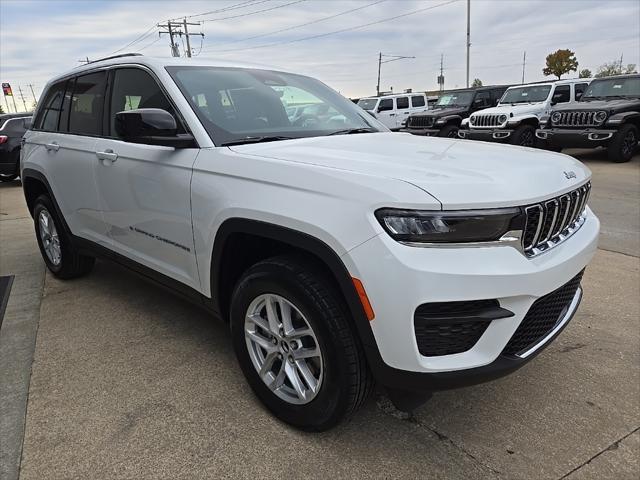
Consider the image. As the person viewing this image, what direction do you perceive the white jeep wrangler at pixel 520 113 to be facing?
facing the viewer and to the left of the viewer

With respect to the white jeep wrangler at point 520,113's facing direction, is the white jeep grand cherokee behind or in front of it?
in front

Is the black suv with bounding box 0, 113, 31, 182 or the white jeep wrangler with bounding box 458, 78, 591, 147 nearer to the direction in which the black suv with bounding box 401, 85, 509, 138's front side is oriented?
the black suv

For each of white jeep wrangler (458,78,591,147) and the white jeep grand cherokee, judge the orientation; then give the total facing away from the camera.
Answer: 0

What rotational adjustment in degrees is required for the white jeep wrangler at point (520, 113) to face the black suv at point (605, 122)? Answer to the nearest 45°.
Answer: approximately 90° to its left

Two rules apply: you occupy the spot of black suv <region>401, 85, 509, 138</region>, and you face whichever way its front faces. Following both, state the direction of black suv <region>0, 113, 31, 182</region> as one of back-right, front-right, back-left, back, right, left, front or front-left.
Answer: front

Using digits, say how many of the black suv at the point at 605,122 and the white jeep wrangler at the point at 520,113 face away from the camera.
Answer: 0

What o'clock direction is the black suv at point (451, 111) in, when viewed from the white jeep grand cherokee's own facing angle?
The black suv is roughly at 8 o'clock from the white jeep grand cherokee.

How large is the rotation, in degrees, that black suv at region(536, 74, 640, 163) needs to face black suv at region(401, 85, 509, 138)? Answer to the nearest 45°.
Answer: approximately 90° to its right

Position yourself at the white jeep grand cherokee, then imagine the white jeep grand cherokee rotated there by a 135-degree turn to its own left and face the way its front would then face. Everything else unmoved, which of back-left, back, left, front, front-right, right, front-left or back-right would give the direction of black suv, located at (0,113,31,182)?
front-left

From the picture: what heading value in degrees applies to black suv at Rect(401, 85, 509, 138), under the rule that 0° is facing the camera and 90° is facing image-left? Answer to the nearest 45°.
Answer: approximately 45°

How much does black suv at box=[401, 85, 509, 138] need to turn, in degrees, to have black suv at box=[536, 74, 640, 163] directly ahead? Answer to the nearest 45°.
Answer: approximately 90° to its left

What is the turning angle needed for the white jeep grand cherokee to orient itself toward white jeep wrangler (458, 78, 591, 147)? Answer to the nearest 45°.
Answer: approximately 90° to its left
